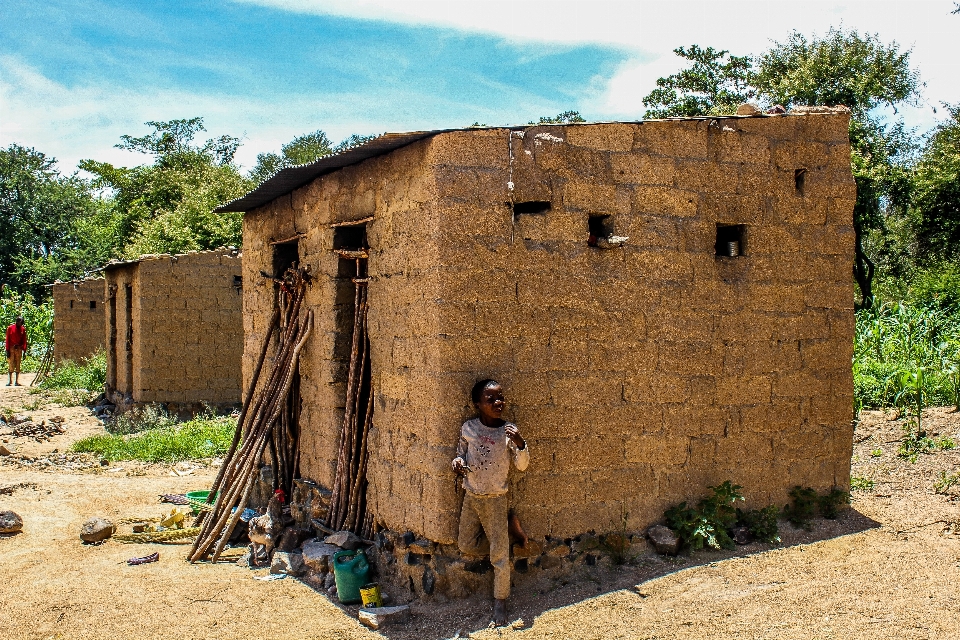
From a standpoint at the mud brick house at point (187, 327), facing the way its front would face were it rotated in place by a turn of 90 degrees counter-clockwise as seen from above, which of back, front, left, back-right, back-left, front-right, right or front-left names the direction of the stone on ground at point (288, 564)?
front

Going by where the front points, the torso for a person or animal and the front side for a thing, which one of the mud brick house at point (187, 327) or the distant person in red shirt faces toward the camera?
the distant person in red shirt

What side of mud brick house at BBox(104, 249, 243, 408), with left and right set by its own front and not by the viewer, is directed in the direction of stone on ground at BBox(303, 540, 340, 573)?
left

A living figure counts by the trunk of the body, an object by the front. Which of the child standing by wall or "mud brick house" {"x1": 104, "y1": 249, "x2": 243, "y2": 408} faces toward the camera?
the child standing by wall

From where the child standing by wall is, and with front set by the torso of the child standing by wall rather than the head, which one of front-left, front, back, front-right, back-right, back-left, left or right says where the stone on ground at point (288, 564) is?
back-right

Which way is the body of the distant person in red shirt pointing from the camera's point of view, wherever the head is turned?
toward the camera

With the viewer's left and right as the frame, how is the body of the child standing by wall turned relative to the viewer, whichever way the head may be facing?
facing the viewer

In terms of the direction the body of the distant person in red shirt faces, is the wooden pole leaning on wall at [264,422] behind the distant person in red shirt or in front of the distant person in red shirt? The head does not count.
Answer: in front

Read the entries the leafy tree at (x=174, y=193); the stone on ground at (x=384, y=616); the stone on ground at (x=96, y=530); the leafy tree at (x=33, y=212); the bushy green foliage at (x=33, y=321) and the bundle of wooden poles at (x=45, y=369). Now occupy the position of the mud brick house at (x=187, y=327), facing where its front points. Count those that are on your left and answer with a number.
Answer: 2

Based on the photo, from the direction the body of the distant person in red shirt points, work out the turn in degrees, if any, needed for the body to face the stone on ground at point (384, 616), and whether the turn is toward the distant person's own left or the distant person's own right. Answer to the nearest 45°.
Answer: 0° — they already face it

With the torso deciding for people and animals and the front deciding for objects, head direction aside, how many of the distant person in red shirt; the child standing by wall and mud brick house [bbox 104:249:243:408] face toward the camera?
2

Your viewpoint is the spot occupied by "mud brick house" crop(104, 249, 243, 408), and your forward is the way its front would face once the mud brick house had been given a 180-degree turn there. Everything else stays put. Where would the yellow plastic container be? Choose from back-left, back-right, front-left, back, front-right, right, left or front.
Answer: right

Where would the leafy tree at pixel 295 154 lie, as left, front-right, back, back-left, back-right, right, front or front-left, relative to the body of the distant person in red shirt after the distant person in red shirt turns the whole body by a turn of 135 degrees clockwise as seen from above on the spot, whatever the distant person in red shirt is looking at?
right
